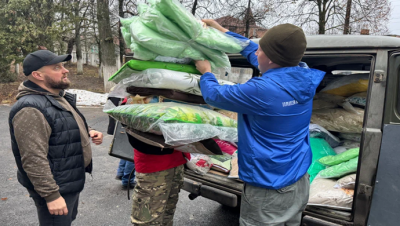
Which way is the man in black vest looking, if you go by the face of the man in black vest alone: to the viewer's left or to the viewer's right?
to the viewer's right

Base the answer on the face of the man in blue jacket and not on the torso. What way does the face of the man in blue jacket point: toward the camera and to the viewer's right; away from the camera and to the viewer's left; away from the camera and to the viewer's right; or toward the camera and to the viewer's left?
away from the camera and to the viewer's left

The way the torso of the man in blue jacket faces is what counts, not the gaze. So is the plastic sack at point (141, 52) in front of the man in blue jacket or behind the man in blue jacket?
in front

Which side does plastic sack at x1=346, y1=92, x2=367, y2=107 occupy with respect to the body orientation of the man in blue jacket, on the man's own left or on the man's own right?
on the man's own right

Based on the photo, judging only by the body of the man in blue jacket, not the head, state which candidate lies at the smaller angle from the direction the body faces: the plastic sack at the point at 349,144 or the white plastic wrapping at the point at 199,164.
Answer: the white plastic wrapping

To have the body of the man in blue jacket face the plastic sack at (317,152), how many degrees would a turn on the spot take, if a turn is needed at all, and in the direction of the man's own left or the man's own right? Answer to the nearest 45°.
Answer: approximately 45° to the man's own right

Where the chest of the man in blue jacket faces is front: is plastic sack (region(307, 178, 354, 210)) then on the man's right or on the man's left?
on the man's right

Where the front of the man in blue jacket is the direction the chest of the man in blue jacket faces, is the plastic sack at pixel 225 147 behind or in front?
in front

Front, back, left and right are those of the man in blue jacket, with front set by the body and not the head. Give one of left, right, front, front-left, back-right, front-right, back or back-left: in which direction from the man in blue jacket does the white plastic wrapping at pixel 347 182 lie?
right

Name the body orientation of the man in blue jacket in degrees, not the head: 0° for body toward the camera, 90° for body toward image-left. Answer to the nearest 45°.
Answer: approximately 135°
